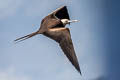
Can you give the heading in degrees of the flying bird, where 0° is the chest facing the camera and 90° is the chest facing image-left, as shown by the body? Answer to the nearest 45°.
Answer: approximately 270°
